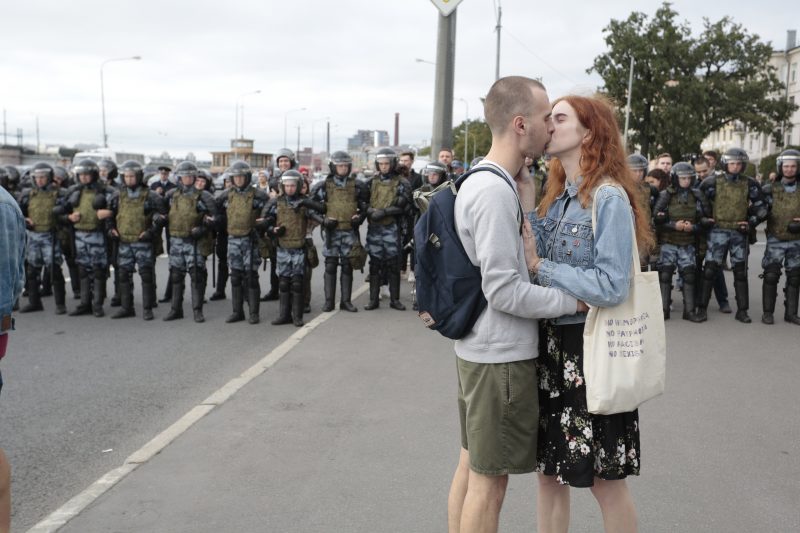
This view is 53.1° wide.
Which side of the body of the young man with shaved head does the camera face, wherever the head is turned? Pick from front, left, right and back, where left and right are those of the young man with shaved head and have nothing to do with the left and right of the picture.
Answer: right

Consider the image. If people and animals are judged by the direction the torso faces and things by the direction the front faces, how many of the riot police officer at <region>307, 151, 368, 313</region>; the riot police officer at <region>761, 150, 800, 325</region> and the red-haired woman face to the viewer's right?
0

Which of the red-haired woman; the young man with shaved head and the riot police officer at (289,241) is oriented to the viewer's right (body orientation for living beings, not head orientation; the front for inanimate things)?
the young man with shaved head

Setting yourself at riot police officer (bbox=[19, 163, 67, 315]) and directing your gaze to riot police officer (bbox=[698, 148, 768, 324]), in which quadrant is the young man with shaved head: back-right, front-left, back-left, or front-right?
front-right

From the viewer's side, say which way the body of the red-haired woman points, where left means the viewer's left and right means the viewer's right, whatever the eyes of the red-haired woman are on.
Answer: facing the viewer and to the left of the viewer

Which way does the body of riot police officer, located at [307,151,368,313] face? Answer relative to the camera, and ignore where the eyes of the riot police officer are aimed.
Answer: toward the camera

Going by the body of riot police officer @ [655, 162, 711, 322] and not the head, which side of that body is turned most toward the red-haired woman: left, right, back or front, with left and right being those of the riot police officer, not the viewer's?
front

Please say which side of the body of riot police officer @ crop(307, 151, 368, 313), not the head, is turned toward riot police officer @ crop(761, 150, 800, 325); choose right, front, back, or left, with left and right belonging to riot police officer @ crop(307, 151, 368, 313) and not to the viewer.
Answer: left

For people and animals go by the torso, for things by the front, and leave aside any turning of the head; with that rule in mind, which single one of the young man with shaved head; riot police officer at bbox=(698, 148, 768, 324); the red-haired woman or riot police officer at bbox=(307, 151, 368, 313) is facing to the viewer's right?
the young man with shaved head

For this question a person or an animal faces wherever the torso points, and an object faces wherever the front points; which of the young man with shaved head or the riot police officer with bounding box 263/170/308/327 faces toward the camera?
the riot police officer

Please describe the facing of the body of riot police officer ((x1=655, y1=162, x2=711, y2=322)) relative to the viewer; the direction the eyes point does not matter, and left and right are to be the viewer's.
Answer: facing the viewer

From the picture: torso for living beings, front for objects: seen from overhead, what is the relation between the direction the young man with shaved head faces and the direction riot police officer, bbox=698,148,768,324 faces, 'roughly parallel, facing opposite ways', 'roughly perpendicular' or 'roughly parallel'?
roughly perpendicular

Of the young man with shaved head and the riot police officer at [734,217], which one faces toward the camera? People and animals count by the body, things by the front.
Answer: the riot police officer

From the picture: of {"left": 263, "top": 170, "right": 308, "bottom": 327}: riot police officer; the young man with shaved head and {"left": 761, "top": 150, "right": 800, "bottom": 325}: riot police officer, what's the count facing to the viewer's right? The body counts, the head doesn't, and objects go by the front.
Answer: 1

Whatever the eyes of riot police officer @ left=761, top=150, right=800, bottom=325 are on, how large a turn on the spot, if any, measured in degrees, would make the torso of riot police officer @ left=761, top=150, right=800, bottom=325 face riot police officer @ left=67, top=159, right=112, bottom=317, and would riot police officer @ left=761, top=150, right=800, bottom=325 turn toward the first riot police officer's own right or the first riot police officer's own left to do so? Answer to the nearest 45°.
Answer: approximately 90° to the first riot police officer's own right

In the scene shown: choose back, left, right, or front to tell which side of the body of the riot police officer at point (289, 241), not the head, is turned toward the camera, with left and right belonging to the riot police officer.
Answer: front

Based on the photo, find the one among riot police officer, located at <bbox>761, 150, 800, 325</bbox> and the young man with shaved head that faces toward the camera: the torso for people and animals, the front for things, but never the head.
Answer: the riot police officer

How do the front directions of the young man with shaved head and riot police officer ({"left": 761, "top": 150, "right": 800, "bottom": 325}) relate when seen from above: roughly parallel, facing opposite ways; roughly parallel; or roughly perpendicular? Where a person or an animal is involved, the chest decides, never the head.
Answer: roughly perpendicular
